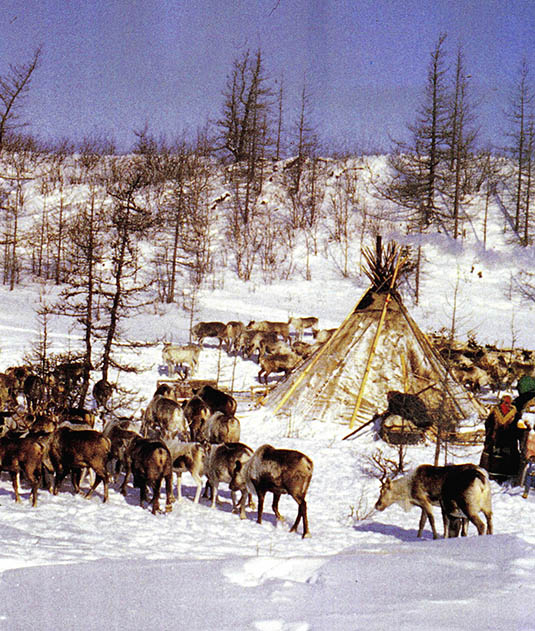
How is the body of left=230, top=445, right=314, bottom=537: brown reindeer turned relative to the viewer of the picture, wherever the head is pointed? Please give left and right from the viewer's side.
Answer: facing away from the viewer and to the left of the viewer

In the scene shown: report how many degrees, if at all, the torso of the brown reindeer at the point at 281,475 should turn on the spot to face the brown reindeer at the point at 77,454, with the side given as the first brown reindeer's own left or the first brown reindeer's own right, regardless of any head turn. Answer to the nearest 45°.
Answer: approximately 45° to the first brown reindeer's own left

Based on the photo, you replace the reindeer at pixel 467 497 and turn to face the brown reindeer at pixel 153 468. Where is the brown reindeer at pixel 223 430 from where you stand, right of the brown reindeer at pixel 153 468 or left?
right

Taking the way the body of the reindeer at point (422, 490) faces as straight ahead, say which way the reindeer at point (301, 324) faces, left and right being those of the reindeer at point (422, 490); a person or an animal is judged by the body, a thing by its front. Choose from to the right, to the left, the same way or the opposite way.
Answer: the same way

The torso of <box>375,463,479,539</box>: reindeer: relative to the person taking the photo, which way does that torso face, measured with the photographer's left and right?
facing to the left of the viewer

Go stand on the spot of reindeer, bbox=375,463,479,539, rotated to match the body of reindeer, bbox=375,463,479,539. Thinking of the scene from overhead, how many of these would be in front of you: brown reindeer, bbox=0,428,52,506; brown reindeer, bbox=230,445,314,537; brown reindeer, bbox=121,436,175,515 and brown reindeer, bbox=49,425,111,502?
4

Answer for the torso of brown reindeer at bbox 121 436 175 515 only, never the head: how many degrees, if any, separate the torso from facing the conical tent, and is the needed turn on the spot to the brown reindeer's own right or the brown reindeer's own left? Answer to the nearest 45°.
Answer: approximately 90° to the brown reindeer's own right

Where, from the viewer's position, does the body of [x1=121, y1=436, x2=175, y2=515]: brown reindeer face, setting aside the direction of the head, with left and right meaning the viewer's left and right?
facing away from the viewer and to the left of the viewer

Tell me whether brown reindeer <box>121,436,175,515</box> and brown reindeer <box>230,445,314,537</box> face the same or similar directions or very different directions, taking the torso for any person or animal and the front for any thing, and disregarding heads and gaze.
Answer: same or similar directions

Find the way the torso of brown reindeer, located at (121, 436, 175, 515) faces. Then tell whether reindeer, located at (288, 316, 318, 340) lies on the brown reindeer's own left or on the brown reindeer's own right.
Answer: on the brown reindeer's own right

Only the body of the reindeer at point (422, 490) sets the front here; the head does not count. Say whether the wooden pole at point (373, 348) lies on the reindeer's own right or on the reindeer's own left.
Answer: on the reindeer's own right

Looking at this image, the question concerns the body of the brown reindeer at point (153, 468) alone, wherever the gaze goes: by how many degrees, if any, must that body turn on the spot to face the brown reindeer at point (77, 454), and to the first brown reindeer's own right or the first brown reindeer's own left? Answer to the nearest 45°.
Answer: approximately 45° to the first brown reindeer's own left

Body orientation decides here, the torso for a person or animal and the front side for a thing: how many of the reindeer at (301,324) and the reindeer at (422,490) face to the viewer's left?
2
